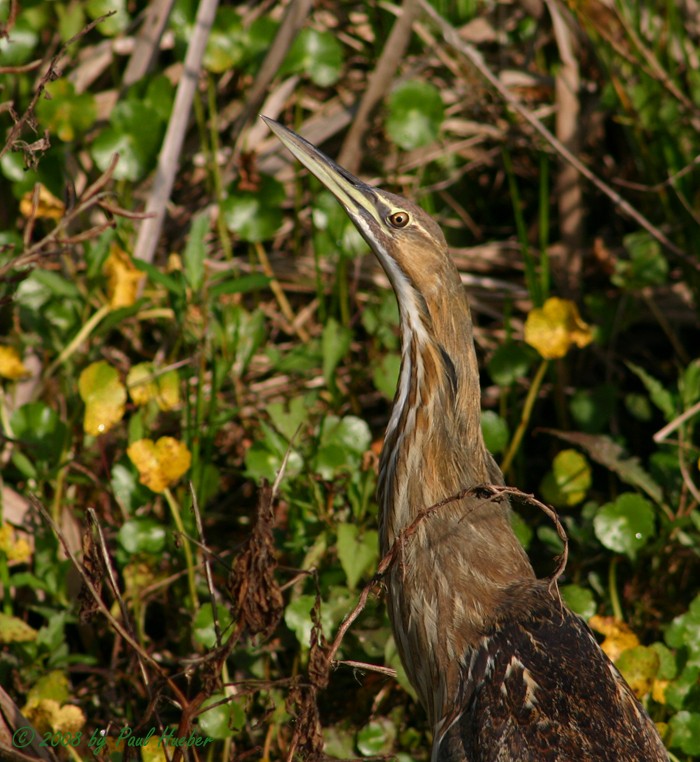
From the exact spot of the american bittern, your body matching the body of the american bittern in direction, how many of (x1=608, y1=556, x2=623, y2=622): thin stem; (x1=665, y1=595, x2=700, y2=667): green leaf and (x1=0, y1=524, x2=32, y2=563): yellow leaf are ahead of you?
1

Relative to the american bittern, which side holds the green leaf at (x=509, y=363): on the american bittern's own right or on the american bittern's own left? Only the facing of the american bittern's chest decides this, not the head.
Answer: on the american bittern's own right

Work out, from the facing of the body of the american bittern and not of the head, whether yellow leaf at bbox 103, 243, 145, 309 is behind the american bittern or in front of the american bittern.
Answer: in front

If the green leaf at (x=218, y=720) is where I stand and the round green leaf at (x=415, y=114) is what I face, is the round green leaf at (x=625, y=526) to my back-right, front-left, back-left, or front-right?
front-right

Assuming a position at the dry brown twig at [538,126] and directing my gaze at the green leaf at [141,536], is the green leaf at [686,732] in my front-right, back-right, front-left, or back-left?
front-left

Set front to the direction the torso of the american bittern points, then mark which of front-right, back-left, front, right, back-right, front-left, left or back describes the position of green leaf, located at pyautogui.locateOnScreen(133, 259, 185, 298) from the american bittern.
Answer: front-right

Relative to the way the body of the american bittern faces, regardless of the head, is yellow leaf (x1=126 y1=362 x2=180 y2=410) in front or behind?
in front

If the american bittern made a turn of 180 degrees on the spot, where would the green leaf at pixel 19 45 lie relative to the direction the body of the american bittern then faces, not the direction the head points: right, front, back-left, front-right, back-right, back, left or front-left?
back-left

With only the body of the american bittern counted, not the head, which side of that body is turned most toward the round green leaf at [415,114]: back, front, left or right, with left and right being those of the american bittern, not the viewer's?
right

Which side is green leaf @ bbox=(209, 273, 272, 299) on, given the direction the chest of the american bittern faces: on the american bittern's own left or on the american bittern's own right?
on the american bittern's own right

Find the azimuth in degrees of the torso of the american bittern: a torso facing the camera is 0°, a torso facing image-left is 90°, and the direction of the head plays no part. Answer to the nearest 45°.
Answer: approximately 90°

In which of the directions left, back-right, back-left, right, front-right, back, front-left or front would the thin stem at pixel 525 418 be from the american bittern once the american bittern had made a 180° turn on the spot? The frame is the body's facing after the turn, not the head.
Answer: left

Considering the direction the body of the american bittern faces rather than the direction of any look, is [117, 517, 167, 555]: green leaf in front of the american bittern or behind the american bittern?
in front

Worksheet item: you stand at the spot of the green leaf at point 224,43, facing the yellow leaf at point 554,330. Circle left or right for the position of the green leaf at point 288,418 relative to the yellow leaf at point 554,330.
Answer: right

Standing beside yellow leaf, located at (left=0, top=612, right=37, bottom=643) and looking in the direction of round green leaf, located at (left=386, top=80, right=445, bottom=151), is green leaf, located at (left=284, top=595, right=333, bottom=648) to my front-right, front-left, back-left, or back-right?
front-right

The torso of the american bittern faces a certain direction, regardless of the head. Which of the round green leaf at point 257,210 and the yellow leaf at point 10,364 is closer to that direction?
the yellow leaf

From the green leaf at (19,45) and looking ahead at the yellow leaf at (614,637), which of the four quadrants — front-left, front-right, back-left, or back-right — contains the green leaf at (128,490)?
front-right
